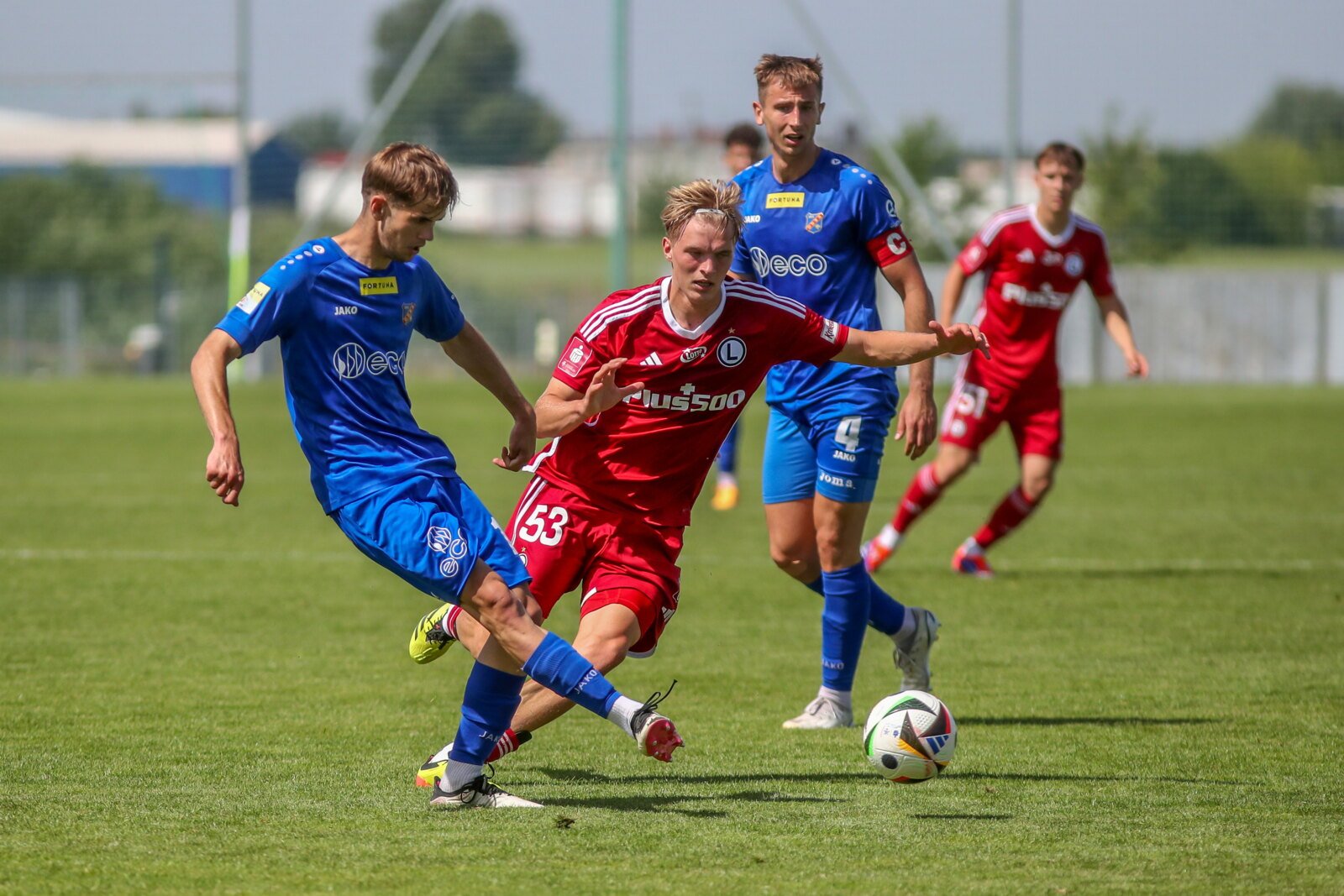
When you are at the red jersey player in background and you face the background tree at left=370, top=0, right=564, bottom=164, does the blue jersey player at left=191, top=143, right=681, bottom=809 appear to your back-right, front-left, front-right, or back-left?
back-left

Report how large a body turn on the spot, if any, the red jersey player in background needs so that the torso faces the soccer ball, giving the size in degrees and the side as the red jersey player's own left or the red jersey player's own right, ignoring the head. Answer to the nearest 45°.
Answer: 0° — they already face it

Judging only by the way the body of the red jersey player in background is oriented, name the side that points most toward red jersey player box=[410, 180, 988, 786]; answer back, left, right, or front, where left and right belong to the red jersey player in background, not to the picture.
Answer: front

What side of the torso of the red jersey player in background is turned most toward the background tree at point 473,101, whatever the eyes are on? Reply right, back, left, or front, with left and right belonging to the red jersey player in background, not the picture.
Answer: back

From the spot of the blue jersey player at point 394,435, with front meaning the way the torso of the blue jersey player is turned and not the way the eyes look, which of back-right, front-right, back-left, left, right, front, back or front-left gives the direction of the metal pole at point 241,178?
back-left

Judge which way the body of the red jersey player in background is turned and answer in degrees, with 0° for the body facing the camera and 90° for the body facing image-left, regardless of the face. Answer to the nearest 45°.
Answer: approximately 0°

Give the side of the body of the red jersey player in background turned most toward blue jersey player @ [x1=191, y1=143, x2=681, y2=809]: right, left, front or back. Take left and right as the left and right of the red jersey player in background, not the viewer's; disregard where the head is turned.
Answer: front

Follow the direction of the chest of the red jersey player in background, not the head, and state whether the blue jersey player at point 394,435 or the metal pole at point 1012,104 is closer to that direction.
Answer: the blue jersey player

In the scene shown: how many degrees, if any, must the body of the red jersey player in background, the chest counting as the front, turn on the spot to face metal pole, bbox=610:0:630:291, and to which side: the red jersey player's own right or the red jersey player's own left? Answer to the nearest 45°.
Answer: approximately 180°
